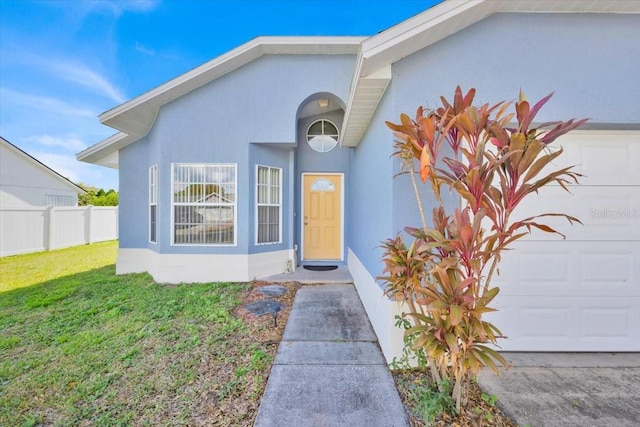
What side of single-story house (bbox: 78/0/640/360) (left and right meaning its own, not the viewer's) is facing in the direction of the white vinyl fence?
right

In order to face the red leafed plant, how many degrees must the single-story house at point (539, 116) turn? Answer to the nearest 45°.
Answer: approximately 45° to its right

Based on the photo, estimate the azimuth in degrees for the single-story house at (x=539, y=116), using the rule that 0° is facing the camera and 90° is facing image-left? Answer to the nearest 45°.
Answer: approximately 0°

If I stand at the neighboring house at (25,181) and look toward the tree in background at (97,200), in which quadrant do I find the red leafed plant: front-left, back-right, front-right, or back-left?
back-right

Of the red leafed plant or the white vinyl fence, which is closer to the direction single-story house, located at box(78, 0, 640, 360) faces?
the red leafed plant

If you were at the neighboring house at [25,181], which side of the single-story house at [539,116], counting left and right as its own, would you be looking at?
right

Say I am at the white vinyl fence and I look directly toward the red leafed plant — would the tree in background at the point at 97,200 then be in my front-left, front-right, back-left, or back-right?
back-left
